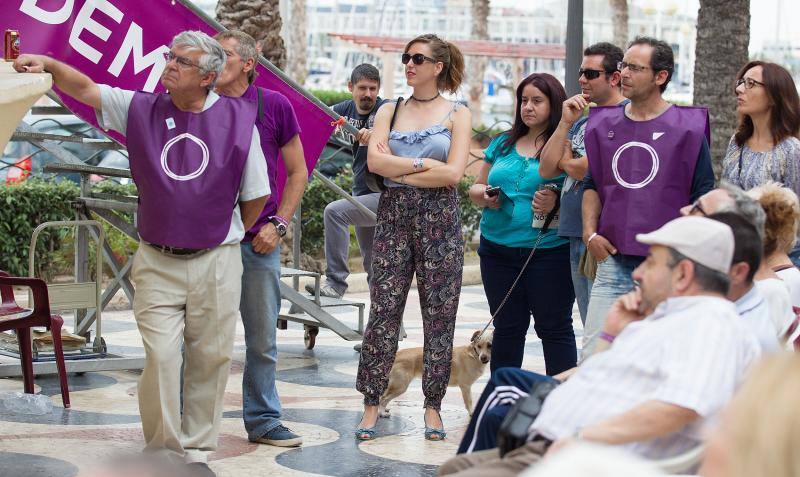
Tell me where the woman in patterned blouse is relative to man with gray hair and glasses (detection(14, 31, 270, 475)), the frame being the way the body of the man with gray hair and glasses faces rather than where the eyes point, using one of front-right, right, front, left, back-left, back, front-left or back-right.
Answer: back-left

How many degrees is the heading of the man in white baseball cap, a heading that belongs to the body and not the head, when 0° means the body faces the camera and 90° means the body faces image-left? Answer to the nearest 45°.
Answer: approximately 90°

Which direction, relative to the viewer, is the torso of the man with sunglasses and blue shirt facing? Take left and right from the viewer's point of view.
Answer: facing the viewer and to the left of the viewer

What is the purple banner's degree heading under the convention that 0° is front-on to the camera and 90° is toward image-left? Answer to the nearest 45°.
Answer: approximately 0°

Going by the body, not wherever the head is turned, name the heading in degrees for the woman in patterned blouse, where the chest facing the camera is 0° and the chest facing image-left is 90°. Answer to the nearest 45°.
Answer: approximately 45°

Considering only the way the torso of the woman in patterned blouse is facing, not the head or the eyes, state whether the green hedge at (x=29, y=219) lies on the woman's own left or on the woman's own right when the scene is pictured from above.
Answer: on the woman's own right

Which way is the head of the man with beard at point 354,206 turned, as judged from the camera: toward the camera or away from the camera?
toward the camera

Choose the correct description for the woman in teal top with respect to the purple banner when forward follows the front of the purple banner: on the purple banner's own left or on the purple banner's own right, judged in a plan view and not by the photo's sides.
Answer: on the purple banner's own left

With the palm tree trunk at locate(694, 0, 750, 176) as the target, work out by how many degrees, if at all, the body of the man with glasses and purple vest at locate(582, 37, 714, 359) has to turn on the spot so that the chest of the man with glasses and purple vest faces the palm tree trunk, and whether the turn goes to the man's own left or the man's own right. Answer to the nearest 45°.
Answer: approximately 135° to the man's own right

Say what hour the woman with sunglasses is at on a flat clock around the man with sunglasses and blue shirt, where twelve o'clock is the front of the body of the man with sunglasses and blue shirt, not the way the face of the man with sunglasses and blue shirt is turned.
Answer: The woman with sunglasses is roughly at 1 o'clock from the man with sunglasses and blue shirt.

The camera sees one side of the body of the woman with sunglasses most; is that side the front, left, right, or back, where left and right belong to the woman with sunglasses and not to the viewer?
front
